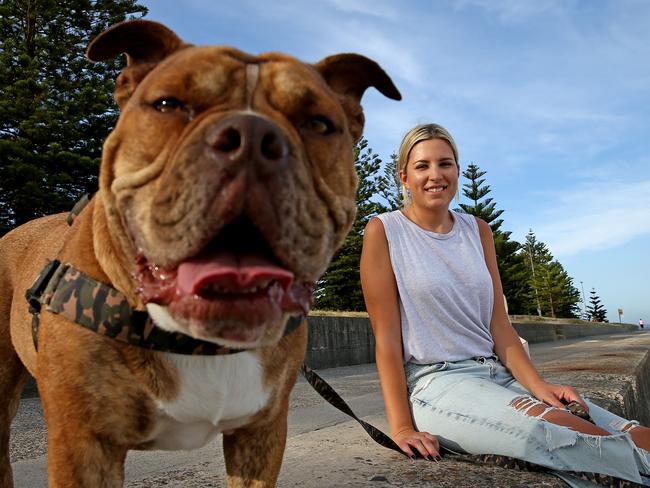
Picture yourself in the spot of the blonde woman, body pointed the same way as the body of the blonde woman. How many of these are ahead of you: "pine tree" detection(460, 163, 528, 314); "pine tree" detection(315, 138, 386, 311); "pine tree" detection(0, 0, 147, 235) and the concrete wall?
0

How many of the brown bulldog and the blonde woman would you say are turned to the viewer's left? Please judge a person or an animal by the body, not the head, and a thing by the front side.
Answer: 0

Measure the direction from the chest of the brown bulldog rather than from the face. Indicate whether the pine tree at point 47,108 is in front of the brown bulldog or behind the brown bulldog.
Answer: behind

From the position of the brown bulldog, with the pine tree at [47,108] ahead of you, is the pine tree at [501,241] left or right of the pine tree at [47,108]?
right

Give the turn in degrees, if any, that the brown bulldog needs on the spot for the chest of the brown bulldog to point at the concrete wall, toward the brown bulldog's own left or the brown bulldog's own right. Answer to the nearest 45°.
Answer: approximately 135° to the brown bulldog's own left

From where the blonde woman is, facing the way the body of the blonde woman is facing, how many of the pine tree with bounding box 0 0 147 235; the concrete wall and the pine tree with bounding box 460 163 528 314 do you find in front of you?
0

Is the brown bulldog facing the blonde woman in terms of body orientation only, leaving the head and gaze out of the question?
no

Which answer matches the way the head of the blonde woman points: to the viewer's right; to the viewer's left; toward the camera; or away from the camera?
toward the camera

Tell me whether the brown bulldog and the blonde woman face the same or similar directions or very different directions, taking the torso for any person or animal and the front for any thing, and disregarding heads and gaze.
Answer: same or similar directions

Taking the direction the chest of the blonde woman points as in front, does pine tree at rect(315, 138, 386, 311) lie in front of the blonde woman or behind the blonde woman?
behind

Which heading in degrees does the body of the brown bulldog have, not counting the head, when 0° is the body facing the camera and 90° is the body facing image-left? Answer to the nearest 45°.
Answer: approximately 315°

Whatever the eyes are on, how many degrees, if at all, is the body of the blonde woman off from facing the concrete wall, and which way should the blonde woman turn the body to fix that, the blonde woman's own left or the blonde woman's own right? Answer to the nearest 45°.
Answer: approximately 135° to the blonde woman's own left

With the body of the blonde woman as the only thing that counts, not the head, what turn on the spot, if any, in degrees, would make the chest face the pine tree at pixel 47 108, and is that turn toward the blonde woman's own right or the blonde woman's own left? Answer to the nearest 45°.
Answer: approximately 180°

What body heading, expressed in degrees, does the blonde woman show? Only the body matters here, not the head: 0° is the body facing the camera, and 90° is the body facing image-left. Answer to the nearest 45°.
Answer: approximately 315°
